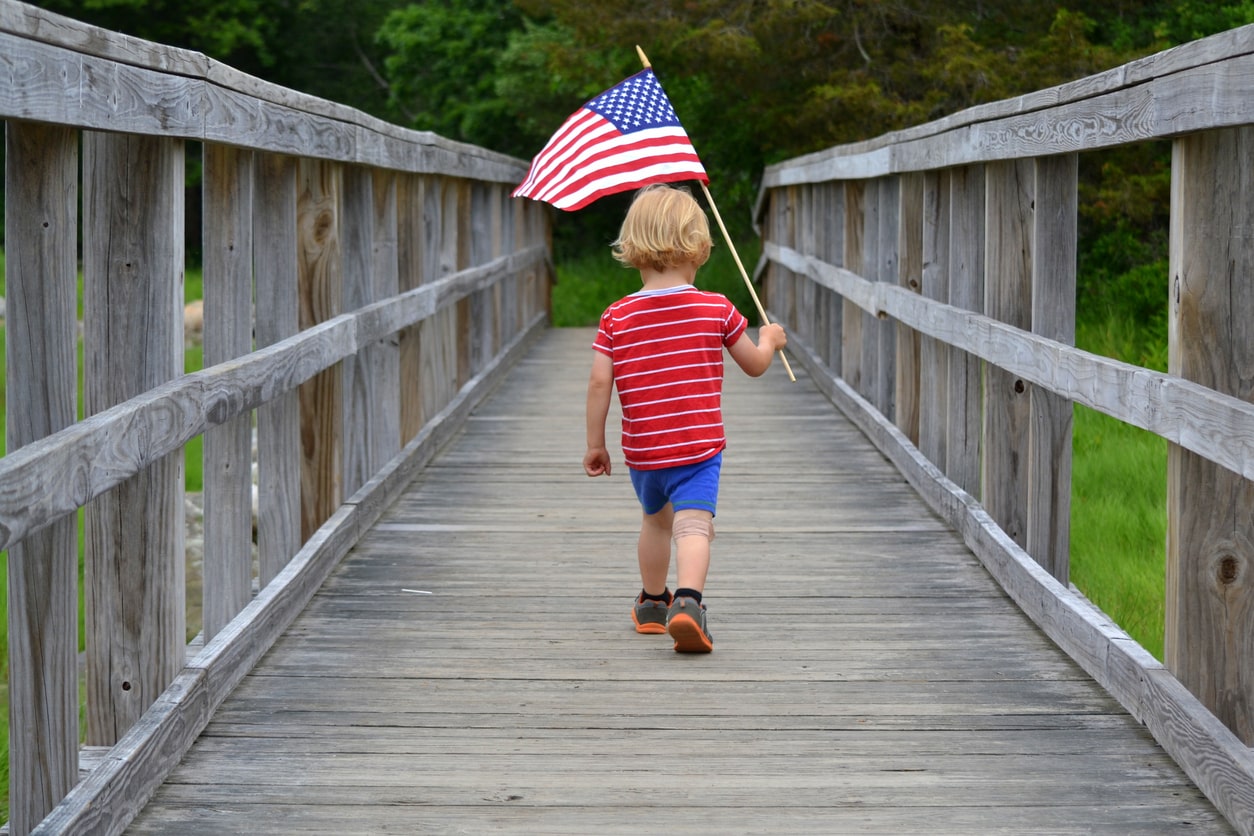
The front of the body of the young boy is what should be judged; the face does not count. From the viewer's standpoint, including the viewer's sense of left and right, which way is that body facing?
facing away from the viewer

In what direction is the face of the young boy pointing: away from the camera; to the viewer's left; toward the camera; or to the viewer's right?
away from the camera
